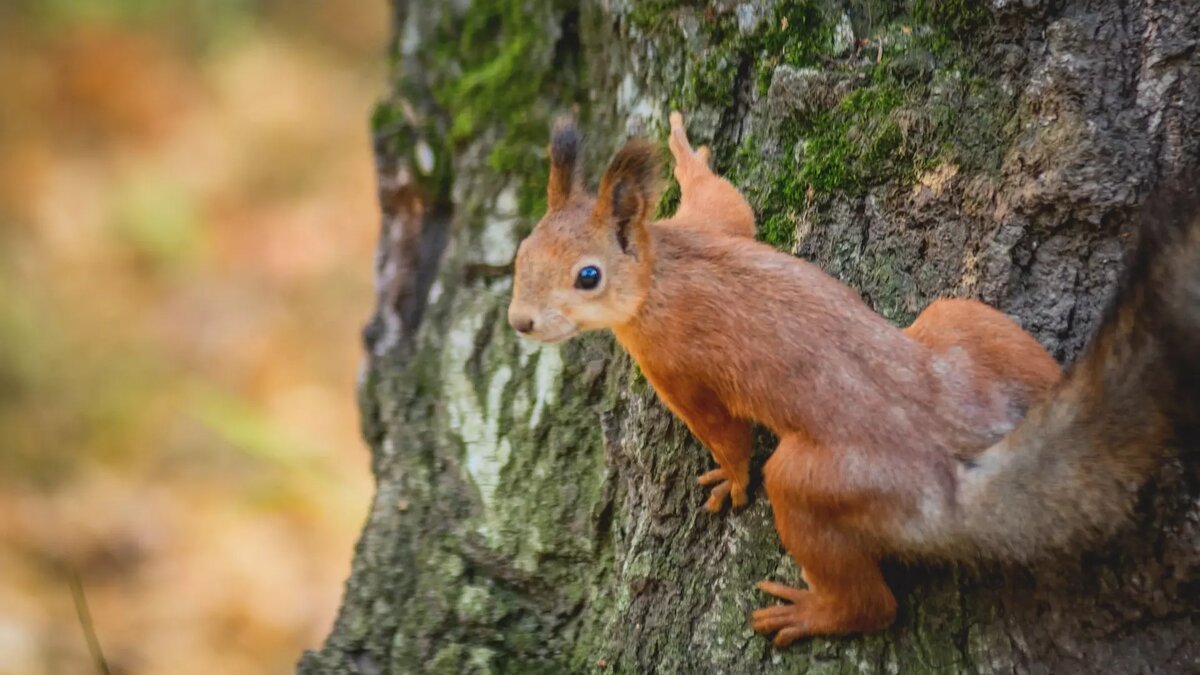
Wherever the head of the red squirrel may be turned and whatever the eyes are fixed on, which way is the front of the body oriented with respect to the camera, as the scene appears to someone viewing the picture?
to the viewer's left
